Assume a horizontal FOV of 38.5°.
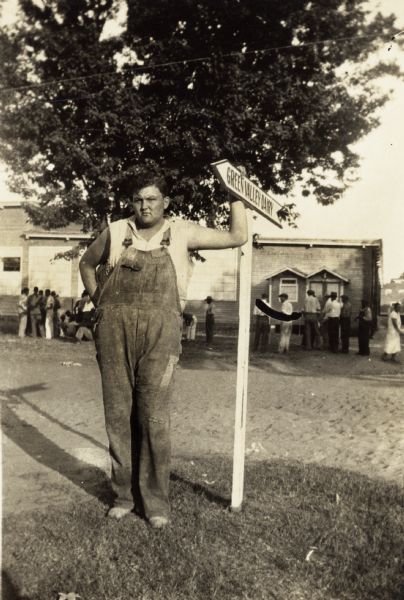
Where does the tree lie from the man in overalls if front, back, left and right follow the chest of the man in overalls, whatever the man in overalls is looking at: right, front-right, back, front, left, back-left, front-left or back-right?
back

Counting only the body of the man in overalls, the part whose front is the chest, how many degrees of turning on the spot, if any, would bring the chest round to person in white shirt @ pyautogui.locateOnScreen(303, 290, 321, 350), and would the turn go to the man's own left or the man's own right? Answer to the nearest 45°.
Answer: approximately 180°

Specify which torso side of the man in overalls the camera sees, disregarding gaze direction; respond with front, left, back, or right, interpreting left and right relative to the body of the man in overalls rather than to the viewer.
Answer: front
